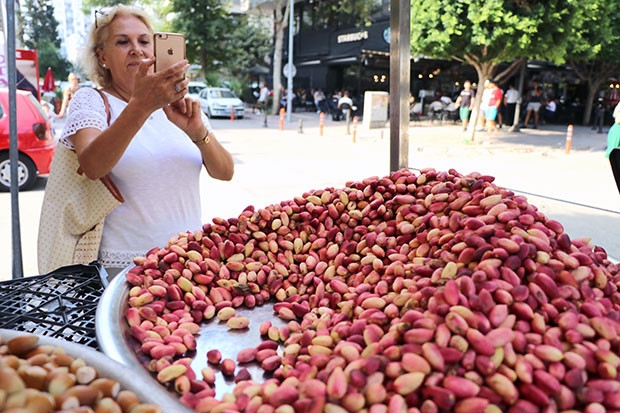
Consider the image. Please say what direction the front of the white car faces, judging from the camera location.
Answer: facing the viewer and to the right of the viewer

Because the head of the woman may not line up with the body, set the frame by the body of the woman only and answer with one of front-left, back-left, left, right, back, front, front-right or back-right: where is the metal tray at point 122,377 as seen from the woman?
front-right

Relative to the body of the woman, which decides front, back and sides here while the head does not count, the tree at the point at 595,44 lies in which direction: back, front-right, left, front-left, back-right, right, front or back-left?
left

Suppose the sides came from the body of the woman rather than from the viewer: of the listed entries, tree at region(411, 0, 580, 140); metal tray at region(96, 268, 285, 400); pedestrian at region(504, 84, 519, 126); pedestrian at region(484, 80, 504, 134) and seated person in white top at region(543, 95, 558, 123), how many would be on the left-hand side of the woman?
4

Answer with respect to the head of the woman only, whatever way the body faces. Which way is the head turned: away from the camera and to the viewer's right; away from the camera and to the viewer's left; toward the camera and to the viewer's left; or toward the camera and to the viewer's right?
toward the camera and to the viewer's right

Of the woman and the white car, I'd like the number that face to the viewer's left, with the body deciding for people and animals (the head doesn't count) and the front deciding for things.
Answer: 0

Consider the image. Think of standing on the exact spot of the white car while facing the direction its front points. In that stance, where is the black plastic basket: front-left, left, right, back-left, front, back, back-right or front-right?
front-right

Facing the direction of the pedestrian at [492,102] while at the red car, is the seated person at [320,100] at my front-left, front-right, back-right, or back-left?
front-left

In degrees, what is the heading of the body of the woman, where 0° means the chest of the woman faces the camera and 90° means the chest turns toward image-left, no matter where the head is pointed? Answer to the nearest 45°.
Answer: approximately 315°
